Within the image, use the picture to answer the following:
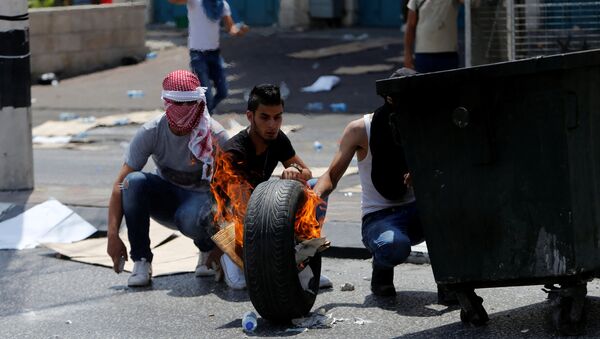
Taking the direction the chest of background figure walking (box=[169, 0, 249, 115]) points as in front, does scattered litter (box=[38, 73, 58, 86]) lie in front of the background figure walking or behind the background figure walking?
behind

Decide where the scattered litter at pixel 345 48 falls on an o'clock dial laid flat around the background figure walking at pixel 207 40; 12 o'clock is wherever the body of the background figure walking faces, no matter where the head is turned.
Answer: The scattered litter is roughly at 8 o'clock from the background figure walking.

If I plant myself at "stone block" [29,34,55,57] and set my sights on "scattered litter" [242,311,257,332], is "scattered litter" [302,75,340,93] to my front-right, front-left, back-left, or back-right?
front-left

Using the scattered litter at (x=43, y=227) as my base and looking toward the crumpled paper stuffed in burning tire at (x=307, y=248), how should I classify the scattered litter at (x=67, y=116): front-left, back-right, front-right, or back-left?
back-left

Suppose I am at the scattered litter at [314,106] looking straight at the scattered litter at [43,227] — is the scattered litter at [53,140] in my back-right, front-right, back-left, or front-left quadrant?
front-right

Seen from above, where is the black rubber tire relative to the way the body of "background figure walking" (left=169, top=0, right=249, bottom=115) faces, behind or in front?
in front

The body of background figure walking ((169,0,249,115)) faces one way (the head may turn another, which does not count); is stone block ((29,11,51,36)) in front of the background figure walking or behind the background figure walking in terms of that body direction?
behind

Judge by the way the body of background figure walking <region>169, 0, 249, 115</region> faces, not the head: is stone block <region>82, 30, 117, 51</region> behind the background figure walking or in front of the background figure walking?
behind

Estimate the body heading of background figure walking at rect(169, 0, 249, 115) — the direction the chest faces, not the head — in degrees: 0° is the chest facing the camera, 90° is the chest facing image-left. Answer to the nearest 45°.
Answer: approximately 315°

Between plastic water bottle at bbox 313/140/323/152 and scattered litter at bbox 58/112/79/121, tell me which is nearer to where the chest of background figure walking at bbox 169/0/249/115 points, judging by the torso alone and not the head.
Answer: the plastic water bottle

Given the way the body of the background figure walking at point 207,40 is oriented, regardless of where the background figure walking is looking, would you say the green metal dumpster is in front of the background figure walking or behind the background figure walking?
in front
